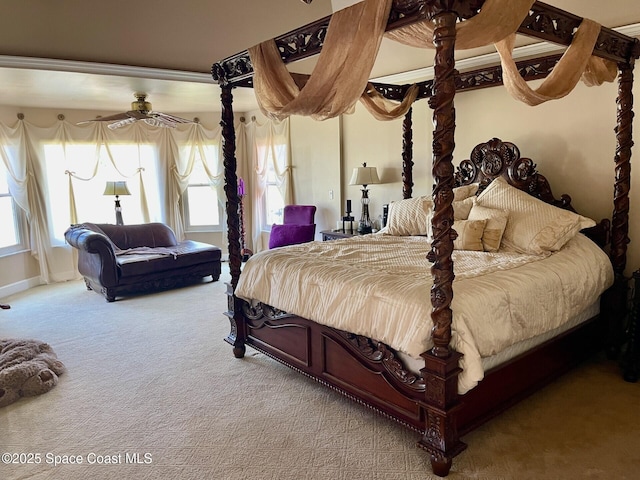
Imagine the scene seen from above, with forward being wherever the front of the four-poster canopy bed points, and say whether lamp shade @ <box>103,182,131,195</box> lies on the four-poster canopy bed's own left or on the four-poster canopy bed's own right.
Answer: on the four-poster canopy bed's own right

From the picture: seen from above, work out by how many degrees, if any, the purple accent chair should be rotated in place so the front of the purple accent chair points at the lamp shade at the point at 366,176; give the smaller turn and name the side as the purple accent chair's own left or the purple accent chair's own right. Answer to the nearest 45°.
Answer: approximately 90° to the purple accent chair's own left

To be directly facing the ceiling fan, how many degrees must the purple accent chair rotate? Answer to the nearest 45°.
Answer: approximately 45° to its right

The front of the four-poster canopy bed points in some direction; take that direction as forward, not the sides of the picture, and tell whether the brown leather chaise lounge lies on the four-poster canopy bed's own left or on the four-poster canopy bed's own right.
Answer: on the four-poster canopy bed's own right

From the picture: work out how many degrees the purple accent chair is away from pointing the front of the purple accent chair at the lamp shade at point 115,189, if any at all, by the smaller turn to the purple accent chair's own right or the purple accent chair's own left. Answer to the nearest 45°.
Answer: approximately 45° to the purple accent chair's own right

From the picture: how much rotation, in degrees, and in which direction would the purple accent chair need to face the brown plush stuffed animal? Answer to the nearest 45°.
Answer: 0° — it already faces it

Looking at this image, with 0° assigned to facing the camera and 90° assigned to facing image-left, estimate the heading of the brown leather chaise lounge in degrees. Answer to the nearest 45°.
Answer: approximately 315°

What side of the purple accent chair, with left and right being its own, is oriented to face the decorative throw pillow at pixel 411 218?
left

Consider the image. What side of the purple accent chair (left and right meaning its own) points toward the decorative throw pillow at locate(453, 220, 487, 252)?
left

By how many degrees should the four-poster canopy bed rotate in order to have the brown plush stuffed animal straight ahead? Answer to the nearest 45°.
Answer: approximately 45° to its right

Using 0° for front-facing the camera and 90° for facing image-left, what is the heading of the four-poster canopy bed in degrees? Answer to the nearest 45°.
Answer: approximately 45°
